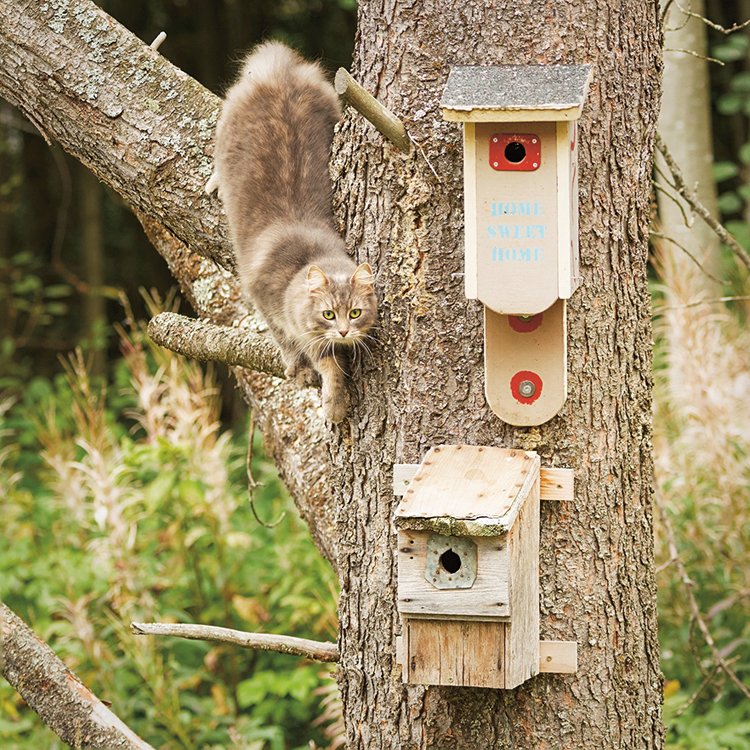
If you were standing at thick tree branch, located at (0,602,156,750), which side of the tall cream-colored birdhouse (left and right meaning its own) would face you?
right

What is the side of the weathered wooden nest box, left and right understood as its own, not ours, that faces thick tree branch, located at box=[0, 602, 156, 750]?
right

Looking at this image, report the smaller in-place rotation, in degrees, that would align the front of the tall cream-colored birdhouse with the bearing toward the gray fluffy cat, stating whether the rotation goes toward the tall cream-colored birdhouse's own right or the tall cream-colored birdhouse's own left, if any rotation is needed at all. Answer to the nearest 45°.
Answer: approximately 135° to the tall cream-colored birdhouse's own right

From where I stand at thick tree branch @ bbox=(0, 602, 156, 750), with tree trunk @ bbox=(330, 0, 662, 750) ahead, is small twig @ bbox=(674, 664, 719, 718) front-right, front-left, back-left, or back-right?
front-left

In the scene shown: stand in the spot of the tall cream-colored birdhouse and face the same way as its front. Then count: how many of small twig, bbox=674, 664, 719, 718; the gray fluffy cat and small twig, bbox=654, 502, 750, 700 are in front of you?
0

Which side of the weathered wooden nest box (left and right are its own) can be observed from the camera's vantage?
front

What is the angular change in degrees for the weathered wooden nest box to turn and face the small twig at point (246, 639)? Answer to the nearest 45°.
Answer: approximately 135° to its right

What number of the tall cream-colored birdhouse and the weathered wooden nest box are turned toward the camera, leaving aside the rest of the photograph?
2

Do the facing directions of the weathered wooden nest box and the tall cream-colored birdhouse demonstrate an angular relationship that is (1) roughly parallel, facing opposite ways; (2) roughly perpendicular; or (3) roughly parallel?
roughly parallel

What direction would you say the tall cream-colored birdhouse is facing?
toward the camera

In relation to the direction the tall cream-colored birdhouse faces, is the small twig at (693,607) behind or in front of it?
behind
